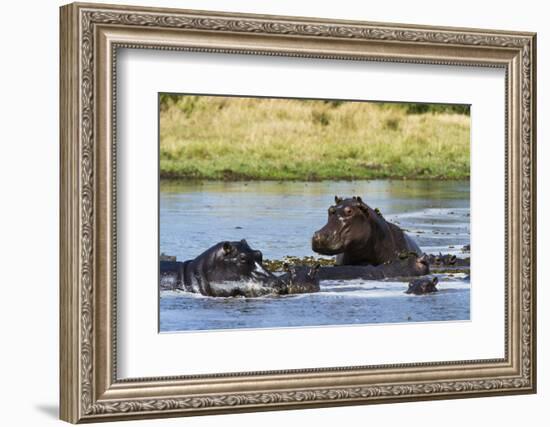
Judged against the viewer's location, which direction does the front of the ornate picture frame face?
facing the viewer and to the right of the viewer
